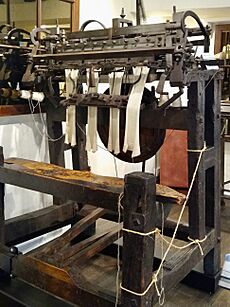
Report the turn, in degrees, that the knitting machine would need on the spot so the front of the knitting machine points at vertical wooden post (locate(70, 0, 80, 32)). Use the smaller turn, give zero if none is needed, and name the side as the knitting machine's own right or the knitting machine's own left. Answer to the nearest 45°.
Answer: approximately 135° to the knitting machine's own right

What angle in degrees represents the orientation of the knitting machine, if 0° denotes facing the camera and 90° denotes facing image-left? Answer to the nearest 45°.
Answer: approximately 45°
